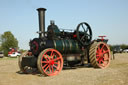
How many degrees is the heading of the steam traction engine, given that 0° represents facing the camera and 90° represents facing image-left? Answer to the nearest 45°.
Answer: approximately 45°
